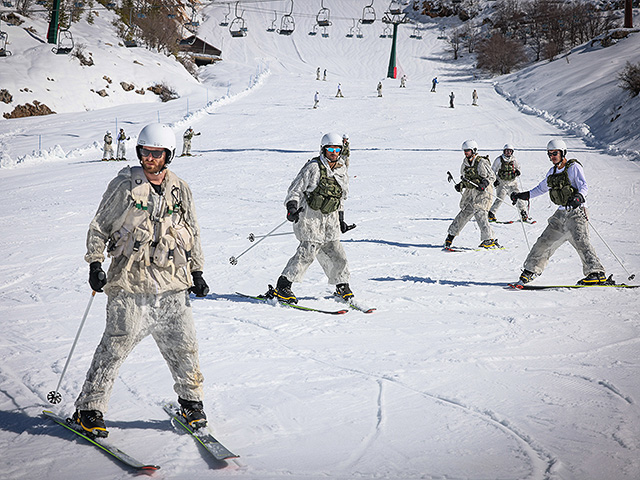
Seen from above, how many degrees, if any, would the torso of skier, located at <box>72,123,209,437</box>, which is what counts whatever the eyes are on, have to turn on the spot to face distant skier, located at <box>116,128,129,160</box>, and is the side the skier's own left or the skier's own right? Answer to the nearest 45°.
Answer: approximately 135° to the skier's own left

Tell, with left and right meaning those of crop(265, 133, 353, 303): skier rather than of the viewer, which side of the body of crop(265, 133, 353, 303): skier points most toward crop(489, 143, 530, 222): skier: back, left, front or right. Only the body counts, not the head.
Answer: left

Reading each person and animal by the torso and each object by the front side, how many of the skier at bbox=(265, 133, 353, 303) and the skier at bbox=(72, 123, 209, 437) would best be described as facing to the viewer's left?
0

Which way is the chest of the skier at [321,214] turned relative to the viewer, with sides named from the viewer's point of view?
facing the viewer and to the right of the viewer

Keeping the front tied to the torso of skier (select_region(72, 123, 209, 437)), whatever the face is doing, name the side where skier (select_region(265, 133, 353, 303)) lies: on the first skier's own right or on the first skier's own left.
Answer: on the first skier's own left

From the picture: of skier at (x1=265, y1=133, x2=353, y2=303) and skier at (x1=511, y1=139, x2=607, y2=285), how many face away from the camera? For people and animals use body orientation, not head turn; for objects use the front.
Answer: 0

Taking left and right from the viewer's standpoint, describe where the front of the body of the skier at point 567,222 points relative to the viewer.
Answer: facing the viewer and to the left of the viewer

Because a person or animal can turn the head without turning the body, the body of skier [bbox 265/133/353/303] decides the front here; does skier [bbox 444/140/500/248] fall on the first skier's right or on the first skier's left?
on the first skier's left
